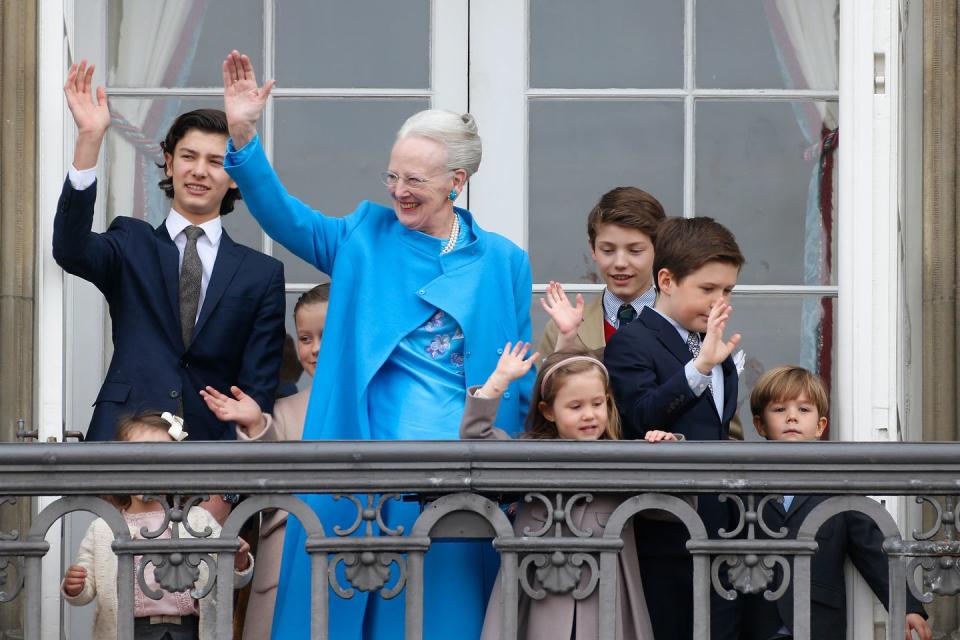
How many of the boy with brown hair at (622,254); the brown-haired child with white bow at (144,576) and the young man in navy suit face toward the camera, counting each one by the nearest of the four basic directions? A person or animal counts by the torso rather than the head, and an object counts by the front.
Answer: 3

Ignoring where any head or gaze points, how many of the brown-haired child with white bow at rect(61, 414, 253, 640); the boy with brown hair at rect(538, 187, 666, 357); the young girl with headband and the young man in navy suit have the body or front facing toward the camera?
4

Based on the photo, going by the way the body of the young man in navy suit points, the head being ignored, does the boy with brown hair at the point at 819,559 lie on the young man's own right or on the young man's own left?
on the young man's own left

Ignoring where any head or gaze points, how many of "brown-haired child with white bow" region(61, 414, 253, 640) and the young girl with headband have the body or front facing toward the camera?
2

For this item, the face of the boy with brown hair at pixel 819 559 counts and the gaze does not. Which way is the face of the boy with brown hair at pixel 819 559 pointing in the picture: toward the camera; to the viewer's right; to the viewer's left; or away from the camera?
toward the camera

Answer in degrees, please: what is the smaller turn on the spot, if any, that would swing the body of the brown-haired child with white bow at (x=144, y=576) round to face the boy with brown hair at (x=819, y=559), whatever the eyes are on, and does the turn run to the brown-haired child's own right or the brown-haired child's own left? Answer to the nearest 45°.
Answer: approximately 90° to the brown-haired child's own left

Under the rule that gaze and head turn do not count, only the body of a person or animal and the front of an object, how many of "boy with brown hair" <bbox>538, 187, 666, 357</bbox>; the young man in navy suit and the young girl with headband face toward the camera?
3

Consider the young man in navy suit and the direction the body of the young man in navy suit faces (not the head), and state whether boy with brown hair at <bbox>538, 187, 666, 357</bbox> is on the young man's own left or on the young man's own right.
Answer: on the young man's own left

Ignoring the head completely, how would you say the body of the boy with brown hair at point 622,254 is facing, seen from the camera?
toward the camera

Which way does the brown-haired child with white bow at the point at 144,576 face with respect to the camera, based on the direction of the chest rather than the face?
toward the camera

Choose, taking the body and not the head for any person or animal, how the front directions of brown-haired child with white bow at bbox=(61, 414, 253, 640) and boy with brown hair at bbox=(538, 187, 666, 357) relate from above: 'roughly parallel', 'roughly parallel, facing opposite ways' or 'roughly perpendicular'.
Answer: roughly parallel

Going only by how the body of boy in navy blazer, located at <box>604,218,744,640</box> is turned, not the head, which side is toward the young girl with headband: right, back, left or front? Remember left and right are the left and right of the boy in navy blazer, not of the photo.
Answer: right
